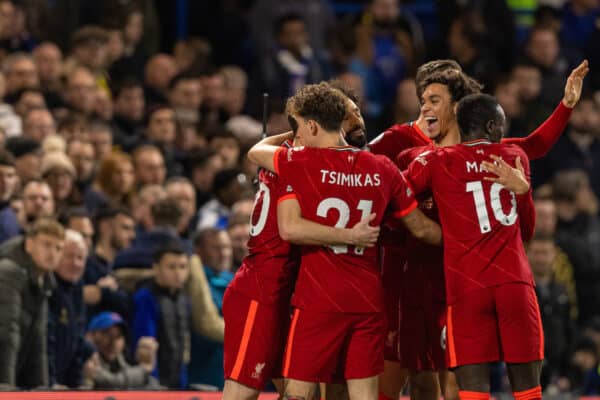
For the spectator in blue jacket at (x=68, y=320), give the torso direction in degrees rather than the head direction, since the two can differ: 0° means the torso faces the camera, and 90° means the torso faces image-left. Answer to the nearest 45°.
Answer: approximately 315°

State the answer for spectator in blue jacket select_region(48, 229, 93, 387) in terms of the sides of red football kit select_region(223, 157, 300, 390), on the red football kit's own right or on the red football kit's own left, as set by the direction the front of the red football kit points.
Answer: on the red football kit's own left

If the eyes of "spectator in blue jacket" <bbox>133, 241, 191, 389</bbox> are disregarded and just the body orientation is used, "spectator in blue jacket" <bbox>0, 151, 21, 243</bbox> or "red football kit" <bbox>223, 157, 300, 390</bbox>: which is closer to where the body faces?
the red football kit
